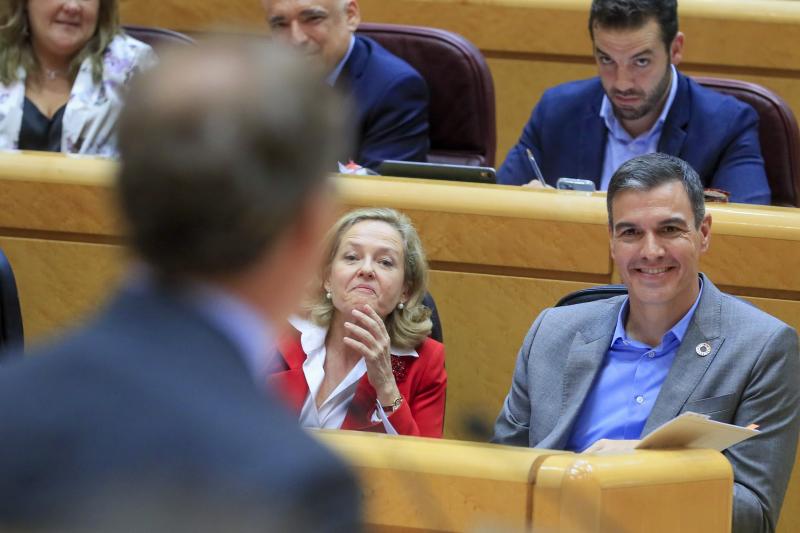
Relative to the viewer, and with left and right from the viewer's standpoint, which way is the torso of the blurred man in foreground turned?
facing away from the viewer and to the right of the viewer

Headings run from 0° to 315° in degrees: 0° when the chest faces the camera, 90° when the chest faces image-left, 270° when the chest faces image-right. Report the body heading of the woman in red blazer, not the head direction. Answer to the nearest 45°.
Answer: approximately 45°

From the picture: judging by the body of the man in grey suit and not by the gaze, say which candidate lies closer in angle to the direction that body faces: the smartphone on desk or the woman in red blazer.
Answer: the woman in red blazer

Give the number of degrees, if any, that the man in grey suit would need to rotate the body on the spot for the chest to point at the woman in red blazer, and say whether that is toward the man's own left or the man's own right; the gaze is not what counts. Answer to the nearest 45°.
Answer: approximately 45° to the man's own right
